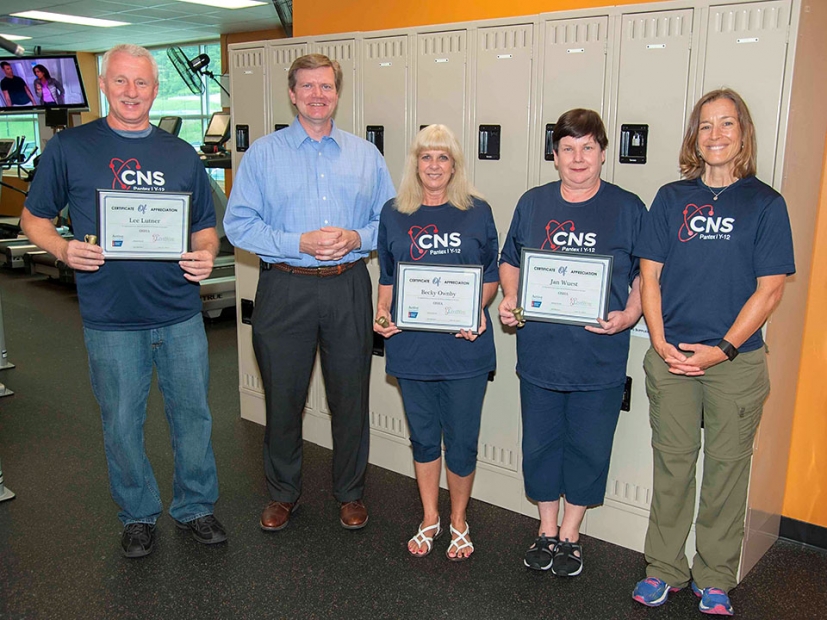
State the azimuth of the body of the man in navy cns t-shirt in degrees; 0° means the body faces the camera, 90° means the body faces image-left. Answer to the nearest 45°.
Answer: approximately 0°

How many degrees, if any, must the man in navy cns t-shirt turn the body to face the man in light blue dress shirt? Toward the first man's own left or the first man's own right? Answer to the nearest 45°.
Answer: approximately 90° to the first man's own left

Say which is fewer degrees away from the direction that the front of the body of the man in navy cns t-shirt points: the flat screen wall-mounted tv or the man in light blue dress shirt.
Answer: the man in light blue dress shirt

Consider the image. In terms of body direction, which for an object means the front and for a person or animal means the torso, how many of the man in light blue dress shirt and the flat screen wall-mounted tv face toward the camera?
2

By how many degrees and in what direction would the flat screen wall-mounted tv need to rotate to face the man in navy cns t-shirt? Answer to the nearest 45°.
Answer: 0° — it already faces them

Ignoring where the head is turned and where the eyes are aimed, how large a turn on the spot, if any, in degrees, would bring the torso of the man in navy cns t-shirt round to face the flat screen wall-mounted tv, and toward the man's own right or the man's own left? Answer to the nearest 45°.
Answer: approximately 180°
